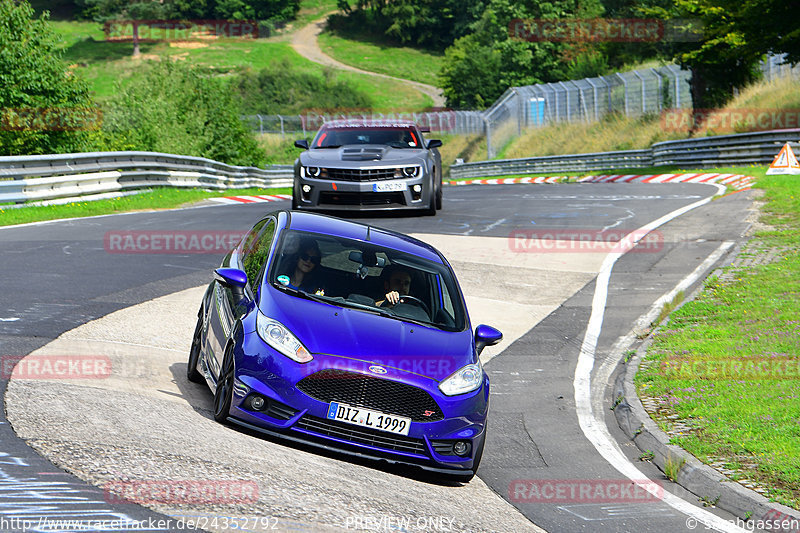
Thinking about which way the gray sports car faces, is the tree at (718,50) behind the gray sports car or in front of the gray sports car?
behind

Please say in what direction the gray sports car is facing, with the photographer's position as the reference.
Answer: facing the viewer

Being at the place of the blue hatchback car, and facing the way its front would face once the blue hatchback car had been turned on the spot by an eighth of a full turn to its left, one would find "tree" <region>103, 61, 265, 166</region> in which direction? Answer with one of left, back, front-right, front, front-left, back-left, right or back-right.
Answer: back-left

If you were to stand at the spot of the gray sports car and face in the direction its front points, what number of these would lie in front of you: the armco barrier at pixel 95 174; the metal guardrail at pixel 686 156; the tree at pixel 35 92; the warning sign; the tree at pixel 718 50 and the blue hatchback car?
1

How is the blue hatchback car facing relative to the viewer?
toward the camera

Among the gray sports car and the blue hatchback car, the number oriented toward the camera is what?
2

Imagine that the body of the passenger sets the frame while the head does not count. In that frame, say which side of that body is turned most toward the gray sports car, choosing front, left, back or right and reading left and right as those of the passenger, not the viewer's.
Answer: back

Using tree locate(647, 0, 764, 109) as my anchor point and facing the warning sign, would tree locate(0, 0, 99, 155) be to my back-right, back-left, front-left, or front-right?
front-right

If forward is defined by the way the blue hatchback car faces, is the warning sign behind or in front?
behind

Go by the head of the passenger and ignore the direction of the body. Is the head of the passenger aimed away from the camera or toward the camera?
toward the camera

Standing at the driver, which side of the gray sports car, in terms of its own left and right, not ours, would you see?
front

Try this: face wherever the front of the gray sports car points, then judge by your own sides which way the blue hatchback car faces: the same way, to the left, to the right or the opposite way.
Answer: the same way

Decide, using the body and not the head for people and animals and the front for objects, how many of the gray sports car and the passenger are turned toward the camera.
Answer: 2

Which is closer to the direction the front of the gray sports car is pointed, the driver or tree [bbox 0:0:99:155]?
the driver

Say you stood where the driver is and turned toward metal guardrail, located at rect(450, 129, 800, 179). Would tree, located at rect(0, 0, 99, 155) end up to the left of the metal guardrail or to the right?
left
